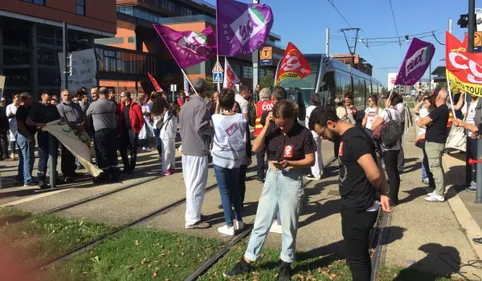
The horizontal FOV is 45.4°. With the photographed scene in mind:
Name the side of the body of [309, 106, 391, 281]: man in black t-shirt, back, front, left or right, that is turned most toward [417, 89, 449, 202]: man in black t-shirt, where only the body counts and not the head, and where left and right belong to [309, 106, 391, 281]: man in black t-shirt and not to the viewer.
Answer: right

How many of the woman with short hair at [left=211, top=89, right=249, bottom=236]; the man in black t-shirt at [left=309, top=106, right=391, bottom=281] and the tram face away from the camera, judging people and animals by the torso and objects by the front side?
1

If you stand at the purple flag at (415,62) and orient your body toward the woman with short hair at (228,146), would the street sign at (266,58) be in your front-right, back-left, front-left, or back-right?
back-right

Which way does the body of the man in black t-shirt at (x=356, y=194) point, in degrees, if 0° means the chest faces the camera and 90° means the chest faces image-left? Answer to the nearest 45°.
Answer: approximately 90°

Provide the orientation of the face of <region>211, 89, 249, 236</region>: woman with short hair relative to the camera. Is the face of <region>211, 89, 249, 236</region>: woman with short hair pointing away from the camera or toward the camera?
away from the camera

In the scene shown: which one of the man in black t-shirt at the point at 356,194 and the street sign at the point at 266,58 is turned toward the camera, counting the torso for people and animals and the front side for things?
the street sign

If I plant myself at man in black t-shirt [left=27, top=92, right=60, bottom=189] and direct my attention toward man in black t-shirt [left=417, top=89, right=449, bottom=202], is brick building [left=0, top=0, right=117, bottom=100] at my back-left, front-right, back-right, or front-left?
back-left

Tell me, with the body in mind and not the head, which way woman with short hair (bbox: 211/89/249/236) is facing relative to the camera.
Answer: away from the camera

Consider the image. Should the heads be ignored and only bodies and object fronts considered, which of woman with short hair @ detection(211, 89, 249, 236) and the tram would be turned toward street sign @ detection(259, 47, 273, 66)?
the woman with short hair

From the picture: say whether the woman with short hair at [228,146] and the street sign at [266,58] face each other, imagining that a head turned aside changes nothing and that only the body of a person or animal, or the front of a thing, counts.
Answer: yes

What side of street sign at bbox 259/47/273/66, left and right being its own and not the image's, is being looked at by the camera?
front
